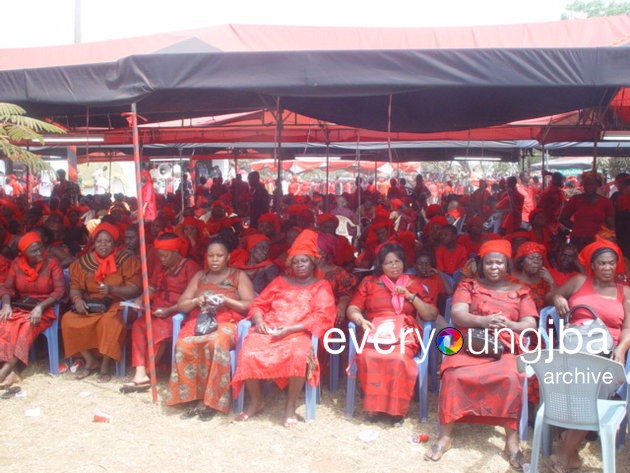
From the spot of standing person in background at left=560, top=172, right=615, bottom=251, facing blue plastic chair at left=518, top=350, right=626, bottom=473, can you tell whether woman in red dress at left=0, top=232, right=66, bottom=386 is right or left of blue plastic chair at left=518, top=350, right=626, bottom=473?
right

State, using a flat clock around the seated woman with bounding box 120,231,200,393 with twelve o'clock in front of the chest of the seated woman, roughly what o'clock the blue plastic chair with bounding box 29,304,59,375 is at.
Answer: The blue plastic chair is roughly at 2 o'clock from the seated woman.

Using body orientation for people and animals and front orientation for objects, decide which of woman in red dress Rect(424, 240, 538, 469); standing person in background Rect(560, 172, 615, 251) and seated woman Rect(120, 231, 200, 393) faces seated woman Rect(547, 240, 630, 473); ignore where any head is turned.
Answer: the standing person in background

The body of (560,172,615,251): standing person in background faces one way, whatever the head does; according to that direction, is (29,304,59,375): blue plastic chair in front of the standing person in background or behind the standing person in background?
in front

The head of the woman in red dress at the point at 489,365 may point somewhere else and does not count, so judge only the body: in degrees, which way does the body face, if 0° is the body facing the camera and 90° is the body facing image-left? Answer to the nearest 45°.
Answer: approximately 0°

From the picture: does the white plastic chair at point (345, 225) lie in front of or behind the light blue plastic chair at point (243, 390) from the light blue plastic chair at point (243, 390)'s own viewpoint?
behind

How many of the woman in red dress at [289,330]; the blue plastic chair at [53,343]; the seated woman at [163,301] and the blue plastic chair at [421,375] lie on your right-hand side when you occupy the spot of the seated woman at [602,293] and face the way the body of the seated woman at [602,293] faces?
4

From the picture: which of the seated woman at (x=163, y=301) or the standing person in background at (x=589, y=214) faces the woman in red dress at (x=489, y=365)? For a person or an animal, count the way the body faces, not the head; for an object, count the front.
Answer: the standing person in background

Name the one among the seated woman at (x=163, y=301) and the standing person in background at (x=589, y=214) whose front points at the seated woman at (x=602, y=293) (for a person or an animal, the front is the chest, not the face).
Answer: the standing person in background

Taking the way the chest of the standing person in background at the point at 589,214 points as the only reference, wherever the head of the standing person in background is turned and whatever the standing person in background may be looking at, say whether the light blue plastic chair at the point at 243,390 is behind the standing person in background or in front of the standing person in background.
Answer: in front

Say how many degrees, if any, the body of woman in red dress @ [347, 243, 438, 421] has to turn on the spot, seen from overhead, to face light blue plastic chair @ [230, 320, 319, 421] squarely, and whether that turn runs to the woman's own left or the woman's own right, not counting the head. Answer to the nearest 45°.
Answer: approximately 90° to the woman's own right
